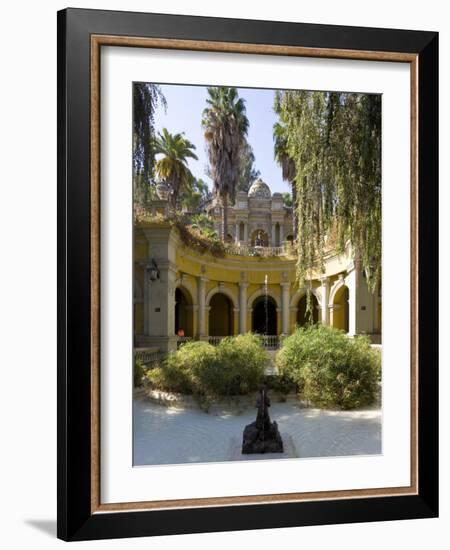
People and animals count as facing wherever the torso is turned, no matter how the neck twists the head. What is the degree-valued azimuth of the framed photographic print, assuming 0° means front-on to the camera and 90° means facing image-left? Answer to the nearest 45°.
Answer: approximately 315°
